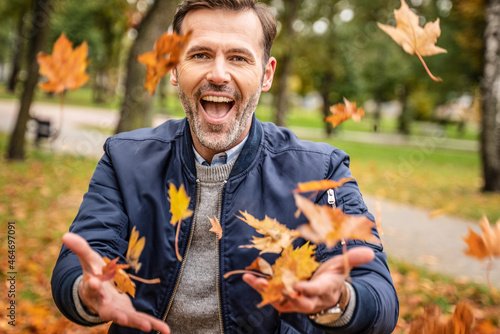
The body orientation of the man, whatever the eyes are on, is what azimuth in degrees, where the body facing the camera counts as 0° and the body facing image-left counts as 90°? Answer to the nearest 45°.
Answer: approximately 0°

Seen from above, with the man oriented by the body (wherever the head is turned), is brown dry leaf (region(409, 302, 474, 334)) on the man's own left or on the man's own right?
on the man's own left

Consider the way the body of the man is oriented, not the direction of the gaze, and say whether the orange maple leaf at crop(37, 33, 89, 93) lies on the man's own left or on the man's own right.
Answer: on the man's own right

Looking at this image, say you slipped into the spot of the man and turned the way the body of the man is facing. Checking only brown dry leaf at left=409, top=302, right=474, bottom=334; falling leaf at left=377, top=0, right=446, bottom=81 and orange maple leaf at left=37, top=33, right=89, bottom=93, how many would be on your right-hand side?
1
